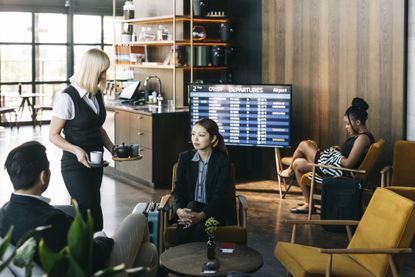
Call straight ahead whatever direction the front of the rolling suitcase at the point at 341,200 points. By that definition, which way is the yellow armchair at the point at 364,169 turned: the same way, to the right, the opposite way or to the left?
to the right

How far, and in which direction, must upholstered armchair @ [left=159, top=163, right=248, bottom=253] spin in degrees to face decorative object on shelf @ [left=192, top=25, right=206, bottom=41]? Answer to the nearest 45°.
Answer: approximately 180°

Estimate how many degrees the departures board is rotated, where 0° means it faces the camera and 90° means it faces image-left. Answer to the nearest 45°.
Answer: approximately 0°

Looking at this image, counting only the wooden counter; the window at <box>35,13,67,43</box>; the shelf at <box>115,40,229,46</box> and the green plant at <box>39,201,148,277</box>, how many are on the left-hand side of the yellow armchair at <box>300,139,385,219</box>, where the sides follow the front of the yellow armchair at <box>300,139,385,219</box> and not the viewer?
1

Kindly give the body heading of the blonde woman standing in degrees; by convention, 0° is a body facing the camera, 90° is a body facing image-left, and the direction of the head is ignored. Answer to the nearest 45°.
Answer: approximately 315°

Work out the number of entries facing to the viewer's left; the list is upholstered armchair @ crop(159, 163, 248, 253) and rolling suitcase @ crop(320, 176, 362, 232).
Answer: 0

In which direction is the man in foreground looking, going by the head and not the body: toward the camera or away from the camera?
away from the camera

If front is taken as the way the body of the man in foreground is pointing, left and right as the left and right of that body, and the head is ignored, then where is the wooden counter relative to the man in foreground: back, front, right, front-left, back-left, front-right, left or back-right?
front-left

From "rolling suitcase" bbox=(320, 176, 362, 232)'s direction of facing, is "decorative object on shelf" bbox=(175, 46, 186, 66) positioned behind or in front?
behind

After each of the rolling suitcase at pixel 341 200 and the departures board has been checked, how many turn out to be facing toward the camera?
2

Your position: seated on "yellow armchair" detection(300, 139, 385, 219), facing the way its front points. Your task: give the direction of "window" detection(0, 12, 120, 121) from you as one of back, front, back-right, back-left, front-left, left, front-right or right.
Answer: front-right

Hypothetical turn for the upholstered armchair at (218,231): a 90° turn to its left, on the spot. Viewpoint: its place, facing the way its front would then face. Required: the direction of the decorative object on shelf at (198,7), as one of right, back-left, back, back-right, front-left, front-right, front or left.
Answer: left

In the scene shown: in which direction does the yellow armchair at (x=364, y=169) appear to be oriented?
to the viewer's left

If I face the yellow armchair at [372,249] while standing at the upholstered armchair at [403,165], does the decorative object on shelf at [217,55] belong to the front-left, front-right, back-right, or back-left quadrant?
back-right

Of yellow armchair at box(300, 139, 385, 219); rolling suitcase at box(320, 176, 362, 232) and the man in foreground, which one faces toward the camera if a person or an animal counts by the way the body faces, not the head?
the rolling suitcase

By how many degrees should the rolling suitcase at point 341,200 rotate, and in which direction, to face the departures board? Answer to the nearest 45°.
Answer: approximately 135° to its right

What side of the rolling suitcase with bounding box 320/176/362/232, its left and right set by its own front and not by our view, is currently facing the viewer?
front
